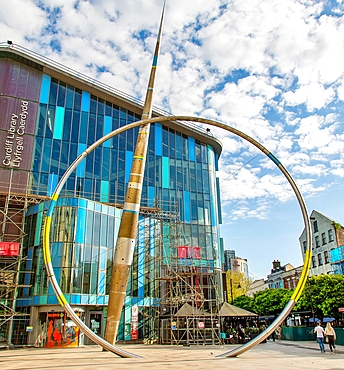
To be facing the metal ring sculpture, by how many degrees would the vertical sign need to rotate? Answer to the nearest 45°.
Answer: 0° — it already faces it

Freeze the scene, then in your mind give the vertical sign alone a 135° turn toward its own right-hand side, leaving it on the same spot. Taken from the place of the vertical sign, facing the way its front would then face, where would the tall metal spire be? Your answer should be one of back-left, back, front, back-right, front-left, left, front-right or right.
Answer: back-left

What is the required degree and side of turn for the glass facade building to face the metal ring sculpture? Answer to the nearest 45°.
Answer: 0° — it already faces it

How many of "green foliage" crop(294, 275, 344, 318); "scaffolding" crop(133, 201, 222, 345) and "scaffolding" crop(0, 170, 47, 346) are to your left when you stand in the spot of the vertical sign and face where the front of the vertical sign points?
2

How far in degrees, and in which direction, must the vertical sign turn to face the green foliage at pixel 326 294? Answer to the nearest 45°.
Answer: approximately 90° to its left

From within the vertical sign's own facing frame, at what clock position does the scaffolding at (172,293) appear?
The scaffolding is roughly at 9 o'clock from the vertical sign.

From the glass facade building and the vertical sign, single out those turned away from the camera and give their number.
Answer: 0

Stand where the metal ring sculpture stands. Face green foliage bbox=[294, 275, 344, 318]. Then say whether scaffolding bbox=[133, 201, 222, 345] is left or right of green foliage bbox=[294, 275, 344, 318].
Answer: left

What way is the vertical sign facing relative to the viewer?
toward the camera

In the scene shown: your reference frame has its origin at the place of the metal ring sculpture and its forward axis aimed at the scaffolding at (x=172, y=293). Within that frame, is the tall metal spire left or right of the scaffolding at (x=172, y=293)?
left
